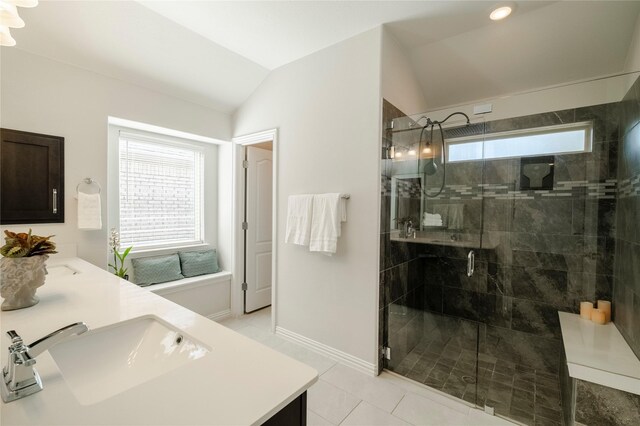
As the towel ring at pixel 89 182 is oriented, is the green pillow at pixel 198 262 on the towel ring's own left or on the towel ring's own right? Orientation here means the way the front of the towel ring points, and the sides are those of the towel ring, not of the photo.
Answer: on the towel ring's own left

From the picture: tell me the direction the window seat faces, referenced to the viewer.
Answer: facing the viewer and to the right of the viewer

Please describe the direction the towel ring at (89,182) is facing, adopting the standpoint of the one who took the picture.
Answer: facing the viewer

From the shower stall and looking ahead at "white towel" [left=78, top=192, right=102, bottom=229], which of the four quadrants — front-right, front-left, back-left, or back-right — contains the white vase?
front-left

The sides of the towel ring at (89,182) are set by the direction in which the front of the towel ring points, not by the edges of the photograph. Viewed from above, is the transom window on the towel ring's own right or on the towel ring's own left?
on the towel ring's own left

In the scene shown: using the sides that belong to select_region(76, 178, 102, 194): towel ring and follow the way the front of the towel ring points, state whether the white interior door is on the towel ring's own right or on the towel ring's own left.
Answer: on the towel ring's own left

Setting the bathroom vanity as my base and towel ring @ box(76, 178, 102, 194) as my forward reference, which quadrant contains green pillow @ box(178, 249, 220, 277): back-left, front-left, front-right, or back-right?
front-right

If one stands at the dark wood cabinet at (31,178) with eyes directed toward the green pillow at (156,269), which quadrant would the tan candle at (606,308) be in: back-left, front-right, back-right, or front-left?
front-right

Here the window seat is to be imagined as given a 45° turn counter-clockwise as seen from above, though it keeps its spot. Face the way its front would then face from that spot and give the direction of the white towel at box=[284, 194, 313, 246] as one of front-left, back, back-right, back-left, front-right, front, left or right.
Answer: front-right

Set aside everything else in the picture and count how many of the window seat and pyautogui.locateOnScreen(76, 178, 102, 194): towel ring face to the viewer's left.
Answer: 0

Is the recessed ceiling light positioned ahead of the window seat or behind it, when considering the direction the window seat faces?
ahead

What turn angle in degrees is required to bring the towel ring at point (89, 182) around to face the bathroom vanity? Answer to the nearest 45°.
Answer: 0° — it already faces it

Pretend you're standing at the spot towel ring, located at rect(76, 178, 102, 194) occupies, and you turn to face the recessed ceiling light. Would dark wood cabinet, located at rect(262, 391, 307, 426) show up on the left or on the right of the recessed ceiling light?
right
